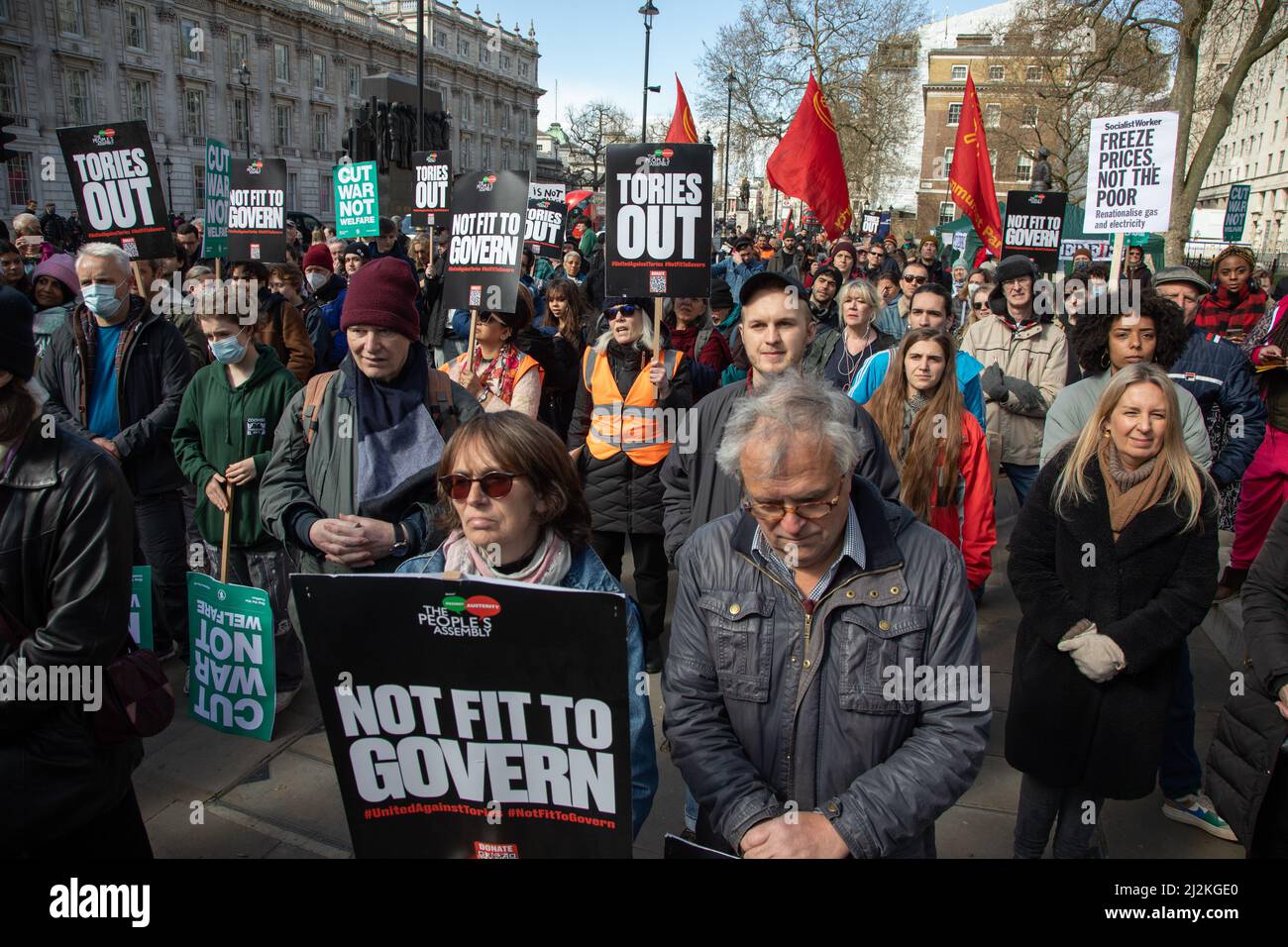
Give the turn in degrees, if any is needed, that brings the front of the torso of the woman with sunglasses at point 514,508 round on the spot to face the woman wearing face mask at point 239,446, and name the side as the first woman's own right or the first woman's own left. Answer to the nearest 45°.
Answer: approximately 90° to the first woman's own right

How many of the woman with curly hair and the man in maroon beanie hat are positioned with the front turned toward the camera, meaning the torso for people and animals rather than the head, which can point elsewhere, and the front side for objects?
2

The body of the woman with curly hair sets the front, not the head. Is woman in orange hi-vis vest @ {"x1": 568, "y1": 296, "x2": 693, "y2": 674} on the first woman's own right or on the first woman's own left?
on the first woman's own right

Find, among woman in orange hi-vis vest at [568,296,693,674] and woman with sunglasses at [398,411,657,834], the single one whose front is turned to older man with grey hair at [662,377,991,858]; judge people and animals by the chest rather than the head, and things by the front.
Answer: the woman in orange hi-vis vest

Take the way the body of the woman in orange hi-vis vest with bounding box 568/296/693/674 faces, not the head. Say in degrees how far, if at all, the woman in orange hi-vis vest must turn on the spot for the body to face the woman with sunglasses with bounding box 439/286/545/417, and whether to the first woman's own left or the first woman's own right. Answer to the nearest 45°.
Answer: approximately 135° to the first woman's own right
